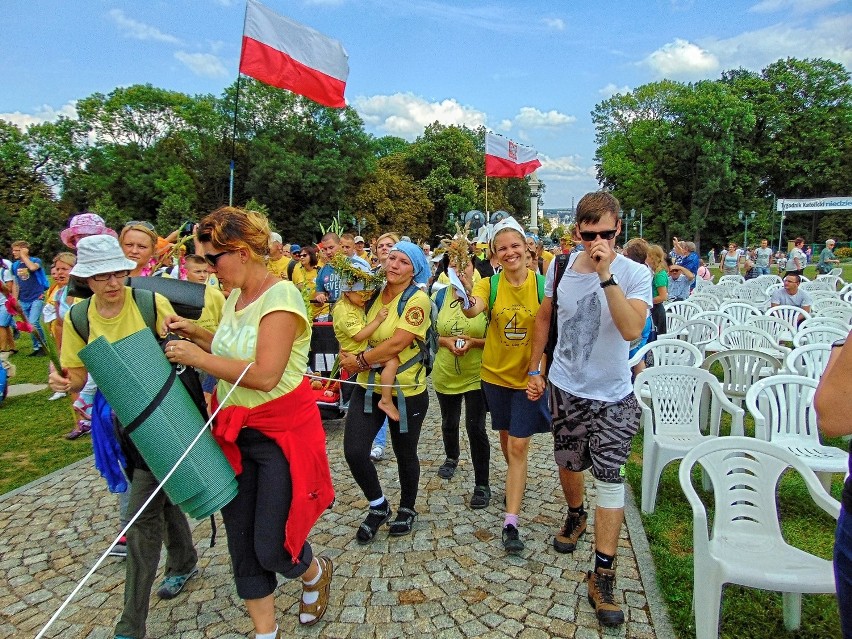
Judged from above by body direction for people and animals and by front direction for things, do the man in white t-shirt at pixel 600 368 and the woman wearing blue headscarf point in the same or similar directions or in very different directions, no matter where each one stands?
same or similar directions

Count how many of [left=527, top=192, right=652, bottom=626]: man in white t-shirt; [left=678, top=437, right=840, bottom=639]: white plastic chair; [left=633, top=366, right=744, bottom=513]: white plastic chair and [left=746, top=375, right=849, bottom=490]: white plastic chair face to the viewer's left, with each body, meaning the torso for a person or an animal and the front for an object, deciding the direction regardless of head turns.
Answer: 0

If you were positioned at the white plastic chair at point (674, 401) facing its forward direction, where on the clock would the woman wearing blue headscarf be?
The woman wearing blue headscarf is roughly at 3 o'clock from the white plastic chair.

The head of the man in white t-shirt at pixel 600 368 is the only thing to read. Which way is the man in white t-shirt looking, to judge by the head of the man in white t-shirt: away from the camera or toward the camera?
toward the camera

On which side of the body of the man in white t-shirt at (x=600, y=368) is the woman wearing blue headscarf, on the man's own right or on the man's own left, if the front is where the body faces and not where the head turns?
on the man's own right

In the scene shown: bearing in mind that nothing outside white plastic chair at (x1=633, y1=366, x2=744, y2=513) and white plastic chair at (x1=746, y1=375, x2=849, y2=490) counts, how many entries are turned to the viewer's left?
0

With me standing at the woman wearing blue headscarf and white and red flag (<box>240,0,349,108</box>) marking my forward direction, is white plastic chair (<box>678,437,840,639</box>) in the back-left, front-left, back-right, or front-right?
back-right

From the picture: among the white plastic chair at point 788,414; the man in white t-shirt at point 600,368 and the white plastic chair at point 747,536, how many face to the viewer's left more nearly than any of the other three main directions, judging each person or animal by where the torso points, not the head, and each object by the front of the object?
0

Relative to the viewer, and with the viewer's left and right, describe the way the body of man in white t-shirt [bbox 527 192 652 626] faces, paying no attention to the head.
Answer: facing the viewer
